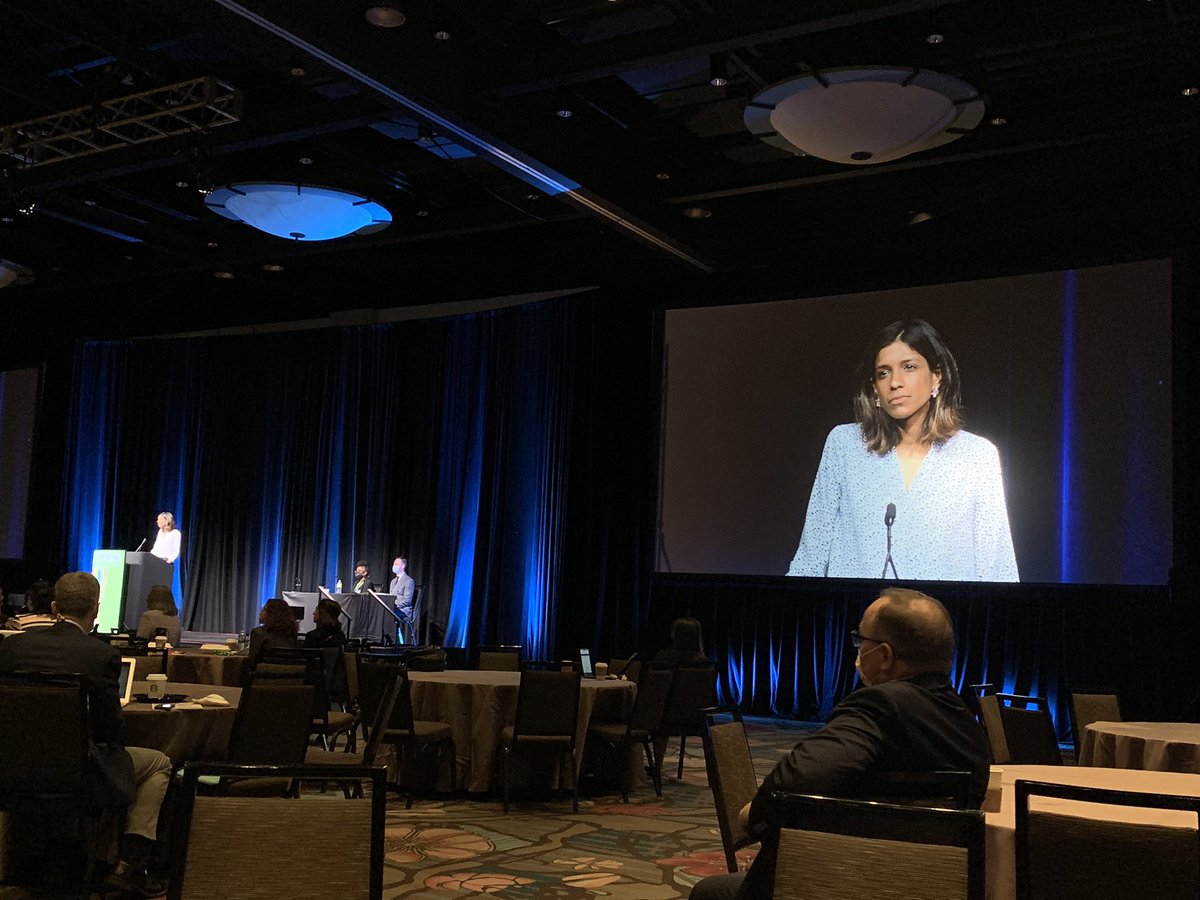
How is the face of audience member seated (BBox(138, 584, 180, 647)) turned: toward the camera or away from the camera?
away from the camera

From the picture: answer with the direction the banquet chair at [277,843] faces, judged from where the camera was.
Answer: facing away from the viewer

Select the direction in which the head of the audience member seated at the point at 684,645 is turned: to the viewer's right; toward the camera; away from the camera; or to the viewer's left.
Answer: away from the camera

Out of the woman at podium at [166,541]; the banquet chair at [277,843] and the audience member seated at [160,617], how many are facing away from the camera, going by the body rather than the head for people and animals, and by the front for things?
2

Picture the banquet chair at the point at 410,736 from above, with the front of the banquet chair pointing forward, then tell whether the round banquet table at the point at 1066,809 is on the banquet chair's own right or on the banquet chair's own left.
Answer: on the banquet chair's own right

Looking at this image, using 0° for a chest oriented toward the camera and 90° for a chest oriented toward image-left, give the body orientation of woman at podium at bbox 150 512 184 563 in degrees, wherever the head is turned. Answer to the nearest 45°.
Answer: approximately 45°

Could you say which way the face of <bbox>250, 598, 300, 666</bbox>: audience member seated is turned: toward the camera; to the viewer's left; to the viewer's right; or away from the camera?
away from the camera

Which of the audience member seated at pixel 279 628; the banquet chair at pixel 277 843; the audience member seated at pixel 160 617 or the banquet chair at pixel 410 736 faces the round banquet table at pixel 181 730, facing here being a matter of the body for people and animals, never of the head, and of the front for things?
the banquet chair at pixel 277 843

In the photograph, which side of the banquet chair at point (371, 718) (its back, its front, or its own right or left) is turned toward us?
left

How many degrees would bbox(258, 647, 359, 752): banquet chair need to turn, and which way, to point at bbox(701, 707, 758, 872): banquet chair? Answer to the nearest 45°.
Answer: approximately 135° to its right
